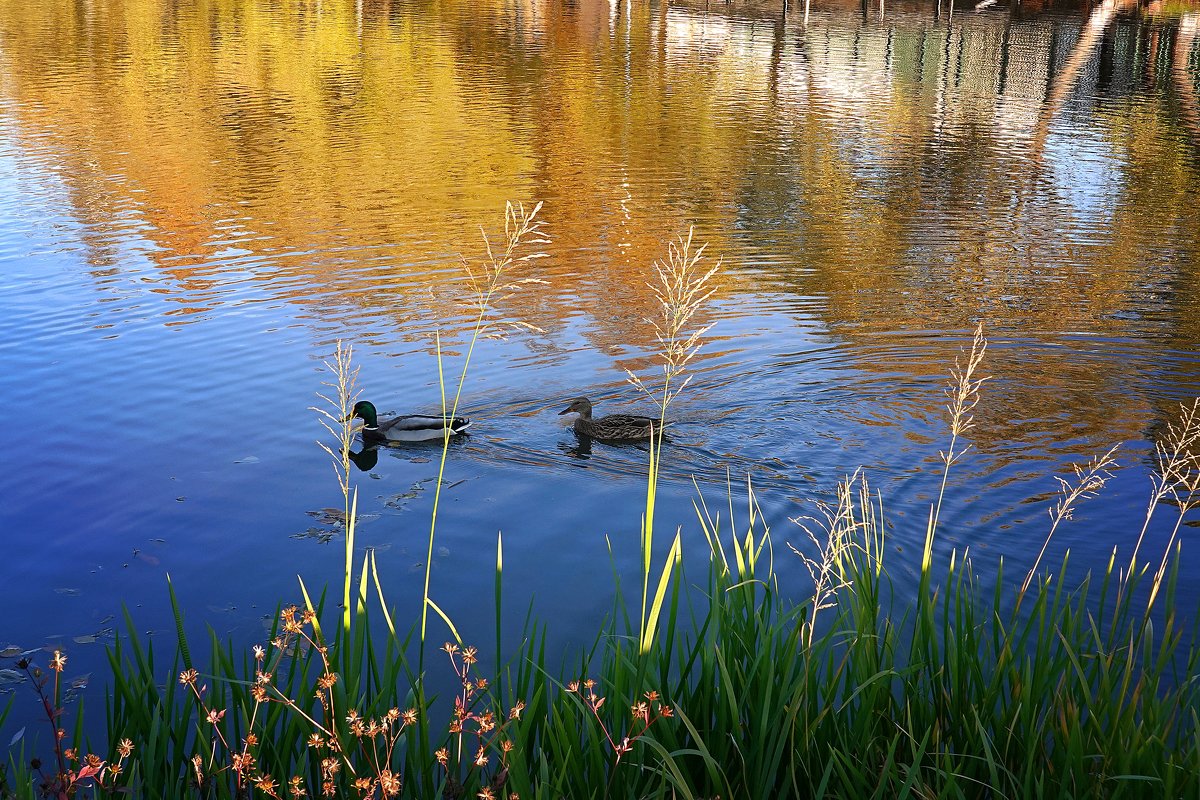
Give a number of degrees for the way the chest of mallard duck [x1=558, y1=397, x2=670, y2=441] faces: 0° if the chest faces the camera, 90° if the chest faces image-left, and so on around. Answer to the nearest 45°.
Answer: approximately 90°

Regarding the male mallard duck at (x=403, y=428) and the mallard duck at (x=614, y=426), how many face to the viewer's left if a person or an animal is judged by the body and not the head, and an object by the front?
2

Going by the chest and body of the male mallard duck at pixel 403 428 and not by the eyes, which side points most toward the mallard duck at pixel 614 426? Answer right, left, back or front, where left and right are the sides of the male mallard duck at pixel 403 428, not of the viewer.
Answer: back

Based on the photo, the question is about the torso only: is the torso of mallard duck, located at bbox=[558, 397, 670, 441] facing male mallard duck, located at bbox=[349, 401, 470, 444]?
yes

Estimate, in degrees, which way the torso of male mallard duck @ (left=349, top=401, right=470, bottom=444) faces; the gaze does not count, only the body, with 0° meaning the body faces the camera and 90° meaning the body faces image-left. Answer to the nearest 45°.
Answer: approximately 90°
